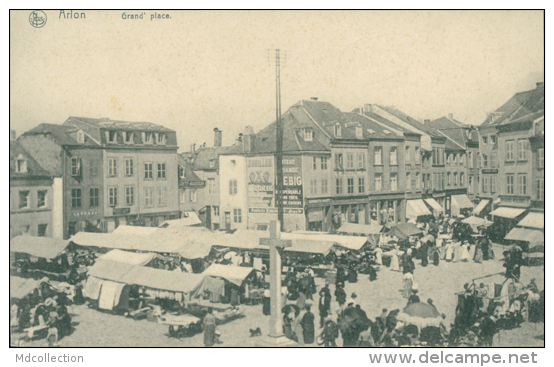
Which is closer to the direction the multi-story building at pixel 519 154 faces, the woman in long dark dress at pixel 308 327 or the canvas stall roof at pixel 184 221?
the woman in long dark dress

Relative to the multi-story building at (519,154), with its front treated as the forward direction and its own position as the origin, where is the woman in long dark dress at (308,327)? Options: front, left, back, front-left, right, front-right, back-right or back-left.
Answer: front

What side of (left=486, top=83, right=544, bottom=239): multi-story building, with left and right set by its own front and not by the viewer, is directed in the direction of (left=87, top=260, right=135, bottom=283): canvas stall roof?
front

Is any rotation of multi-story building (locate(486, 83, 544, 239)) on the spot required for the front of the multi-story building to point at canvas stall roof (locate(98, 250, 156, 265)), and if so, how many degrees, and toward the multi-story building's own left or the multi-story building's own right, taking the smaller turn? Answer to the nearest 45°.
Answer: approximately 45° to the multi-story building's own right

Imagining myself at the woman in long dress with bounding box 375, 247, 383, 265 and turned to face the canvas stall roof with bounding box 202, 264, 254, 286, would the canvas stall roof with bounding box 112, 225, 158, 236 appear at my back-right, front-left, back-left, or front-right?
front-right

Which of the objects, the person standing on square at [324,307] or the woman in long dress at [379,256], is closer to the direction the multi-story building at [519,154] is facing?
the person standing on square

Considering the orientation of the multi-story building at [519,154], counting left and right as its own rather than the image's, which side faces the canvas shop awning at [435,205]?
right

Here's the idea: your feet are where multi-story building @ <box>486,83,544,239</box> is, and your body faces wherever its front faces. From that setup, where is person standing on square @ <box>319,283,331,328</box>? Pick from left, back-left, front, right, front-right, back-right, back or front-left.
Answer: front

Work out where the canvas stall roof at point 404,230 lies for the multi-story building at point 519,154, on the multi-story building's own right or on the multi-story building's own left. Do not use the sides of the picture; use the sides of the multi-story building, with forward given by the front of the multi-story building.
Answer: on the multi-story building's own right

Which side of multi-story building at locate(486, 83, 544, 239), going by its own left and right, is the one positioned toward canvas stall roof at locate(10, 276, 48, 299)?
front

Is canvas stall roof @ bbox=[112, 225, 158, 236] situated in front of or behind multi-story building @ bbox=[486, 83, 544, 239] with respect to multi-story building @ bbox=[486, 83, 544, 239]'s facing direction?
in front

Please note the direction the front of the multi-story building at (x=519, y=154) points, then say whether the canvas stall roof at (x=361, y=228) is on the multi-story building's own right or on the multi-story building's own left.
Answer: on the multi-story building's own right

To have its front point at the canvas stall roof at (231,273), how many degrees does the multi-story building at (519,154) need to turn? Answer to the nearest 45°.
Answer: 0° — it already faces it

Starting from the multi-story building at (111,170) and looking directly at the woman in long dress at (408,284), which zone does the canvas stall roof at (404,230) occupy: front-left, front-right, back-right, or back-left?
front-left

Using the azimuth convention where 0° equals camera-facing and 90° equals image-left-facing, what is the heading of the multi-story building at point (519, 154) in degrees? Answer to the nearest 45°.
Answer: approximately 45°

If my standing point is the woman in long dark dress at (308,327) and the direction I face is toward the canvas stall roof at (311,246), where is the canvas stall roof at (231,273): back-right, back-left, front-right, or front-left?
front-left
